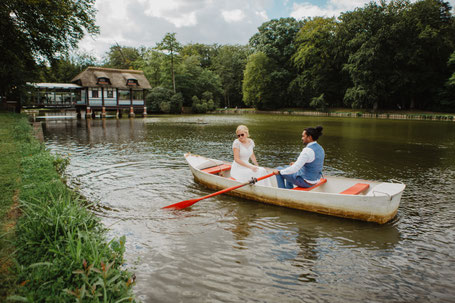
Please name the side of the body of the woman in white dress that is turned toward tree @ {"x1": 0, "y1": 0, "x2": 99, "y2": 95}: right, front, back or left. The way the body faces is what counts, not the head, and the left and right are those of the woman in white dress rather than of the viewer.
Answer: back

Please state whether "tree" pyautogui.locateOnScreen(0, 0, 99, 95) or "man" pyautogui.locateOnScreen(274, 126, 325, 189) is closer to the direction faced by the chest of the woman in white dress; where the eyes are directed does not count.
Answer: the man

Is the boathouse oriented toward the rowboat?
yes

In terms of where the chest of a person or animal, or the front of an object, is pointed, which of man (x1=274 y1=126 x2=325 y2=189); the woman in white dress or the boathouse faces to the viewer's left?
the man

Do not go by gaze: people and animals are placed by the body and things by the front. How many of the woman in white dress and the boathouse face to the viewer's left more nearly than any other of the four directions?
0

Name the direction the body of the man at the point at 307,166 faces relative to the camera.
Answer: to the viewer's left

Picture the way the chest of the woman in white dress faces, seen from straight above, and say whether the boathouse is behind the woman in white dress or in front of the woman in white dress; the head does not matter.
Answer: behind

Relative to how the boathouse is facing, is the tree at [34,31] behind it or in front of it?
in front

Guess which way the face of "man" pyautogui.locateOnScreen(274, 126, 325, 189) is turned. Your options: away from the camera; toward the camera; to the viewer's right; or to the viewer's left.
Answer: to the viewer's left

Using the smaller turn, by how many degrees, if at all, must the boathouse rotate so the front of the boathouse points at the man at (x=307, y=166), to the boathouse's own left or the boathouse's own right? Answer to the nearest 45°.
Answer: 0° — it already faces them

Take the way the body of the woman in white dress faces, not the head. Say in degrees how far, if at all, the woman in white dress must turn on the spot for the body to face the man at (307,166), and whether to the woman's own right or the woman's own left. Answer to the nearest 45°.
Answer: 0° — they already face them

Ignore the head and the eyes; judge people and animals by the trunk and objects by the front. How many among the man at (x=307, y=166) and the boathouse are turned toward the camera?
1
